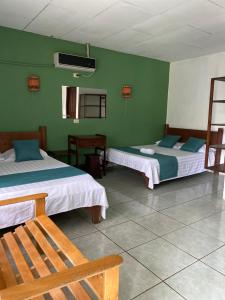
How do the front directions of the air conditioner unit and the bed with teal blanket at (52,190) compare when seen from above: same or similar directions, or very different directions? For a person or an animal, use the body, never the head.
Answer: same or similar directions

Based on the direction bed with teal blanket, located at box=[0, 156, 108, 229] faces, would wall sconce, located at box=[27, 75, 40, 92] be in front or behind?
behind

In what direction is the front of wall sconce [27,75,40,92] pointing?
toward the camera

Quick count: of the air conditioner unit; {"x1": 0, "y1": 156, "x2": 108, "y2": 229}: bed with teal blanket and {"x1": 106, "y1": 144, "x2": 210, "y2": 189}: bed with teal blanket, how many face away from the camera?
0

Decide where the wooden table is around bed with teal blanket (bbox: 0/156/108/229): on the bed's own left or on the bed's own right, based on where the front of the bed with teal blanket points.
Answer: on the bed's own left

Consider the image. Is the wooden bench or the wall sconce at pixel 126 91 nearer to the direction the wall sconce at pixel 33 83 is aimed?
the wooden bench

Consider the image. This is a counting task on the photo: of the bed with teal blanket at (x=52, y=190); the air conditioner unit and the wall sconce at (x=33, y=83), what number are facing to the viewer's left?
0

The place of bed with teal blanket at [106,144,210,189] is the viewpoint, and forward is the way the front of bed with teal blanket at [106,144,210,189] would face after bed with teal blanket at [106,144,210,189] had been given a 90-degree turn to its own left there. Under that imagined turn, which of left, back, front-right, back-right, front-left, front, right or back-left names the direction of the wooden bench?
front-right

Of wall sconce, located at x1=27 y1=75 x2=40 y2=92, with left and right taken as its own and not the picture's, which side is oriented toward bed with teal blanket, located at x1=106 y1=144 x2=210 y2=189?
left

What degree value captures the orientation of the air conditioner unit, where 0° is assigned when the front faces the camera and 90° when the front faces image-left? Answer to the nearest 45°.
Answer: approximately 315°

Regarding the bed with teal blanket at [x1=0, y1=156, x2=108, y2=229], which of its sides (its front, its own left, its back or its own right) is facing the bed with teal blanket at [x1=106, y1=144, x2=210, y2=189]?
left

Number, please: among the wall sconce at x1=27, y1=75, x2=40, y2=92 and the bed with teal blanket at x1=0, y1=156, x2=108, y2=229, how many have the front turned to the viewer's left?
0

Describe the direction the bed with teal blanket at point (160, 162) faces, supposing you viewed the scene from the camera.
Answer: facing the viewer and to the left of the viewer
